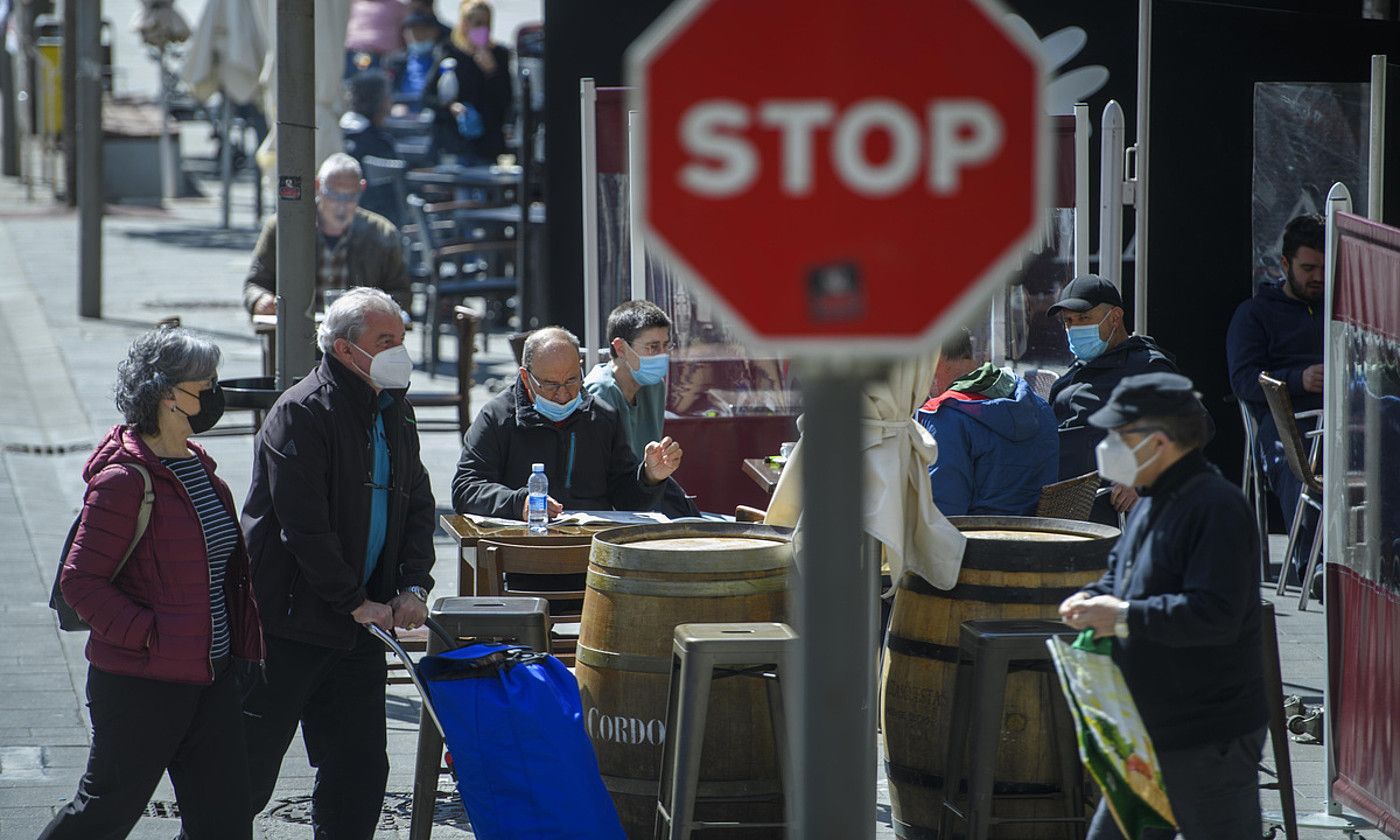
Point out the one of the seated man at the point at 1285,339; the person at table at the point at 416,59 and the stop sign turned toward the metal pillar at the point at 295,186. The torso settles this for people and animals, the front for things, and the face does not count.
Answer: the person at table

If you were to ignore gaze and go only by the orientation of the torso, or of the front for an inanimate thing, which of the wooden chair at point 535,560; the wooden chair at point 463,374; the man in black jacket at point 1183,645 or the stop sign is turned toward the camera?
the stop sign

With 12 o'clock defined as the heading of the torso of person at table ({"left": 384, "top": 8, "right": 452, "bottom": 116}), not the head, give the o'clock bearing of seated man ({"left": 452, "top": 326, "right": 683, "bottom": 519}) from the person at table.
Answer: The seated man is roughly at 12 o'clock from the person at table.

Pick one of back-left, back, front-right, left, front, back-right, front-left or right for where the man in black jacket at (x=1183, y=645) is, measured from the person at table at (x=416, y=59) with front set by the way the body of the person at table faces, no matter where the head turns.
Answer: front

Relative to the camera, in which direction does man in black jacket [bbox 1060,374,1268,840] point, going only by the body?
to the viewer's left

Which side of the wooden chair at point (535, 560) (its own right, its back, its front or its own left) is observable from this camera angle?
back

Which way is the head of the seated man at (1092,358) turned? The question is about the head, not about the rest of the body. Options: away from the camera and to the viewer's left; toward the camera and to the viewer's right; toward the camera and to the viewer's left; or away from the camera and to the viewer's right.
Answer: toward the camera and to the viewer's left

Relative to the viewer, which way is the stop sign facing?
toward the camera

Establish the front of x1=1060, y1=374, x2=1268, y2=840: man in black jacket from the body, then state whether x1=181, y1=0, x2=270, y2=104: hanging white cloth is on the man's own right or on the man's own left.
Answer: on the man's own right

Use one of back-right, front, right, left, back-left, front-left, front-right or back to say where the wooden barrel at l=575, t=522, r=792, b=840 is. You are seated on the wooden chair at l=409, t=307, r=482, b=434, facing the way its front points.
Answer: left

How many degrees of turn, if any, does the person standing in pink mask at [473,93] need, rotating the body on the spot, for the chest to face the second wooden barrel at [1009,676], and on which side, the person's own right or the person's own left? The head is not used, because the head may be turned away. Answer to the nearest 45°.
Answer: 0° — they already face it

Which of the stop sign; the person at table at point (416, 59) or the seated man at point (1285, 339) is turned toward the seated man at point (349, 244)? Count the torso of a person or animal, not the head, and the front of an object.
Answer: the person at table

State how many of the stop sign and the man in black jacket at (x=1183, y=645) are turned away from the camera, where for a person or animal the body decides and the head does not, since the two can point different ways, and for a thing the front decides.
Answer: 0

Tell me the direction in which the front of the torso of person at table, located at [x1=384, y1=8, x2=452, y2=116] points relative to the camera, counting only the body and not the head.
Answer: toward the camera

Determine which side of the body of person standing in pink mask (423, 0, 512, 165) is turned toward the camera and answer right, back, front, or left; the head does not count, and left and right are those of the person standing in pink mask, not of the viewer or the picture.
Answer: front

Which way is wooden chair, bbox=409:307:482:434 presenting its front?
to the viewer's left

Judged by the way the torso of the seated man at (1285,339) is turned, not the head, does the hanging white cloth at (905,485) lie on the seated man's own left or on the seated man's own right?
on the seated man's own right

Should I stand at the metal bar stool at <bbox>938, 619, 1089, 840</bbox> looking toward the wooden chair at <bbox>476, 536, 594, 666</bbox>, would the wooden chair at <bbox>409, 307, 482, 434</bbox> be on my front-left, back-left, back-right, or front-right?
front-right
